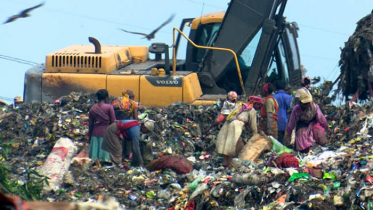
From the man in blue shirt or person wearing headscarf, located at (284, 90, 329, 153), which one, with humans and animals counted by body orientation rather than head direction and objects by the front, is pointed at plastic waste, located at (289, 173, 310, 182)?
the person wearing headscarf
